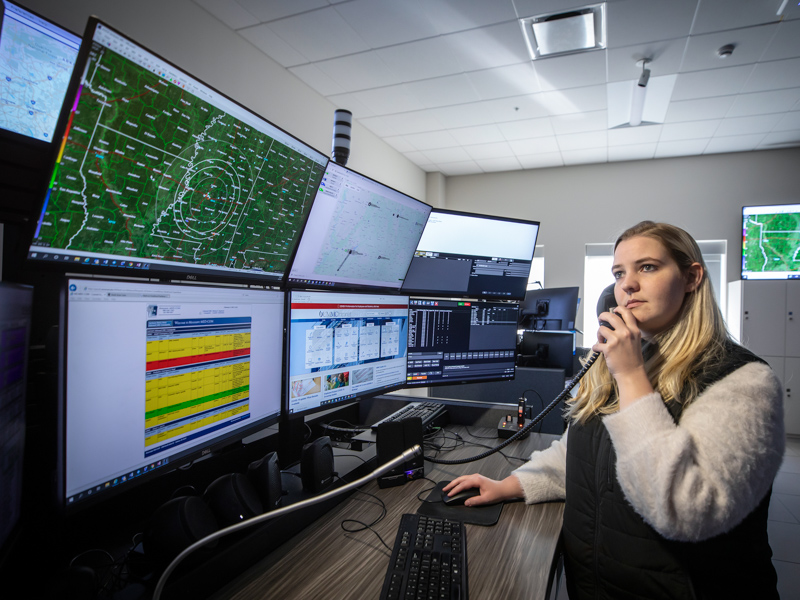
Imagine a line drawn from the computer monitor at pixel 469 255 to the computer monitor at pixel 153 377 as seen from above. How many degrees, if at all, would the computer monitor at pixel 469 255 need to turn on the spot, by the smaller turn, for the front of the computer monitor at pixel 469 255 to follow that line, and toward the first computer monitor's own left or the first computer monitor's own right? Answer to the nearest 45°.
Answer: approximately 90° to the first computer monitor's own right

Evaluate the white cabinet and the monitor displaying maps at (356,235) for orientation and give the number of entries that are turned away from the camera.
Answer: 0

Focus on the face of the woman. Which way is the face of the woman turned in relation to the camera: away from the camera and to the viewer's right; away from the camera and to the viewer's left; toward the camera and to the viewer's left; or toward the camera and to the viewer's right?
toward the camera and to the viewer's left

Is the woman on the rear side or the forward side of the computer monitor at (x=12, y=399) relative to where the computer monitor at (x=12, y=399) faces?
on the forward side

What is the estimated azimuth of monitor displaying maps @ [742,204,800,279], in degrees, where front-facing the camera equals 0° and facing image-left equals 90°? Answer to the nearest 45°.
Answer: approximately 0°

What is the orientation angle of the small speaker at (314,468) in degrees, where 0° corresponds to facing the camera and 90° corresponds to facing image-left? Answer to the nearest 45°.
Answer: approximately 315°
